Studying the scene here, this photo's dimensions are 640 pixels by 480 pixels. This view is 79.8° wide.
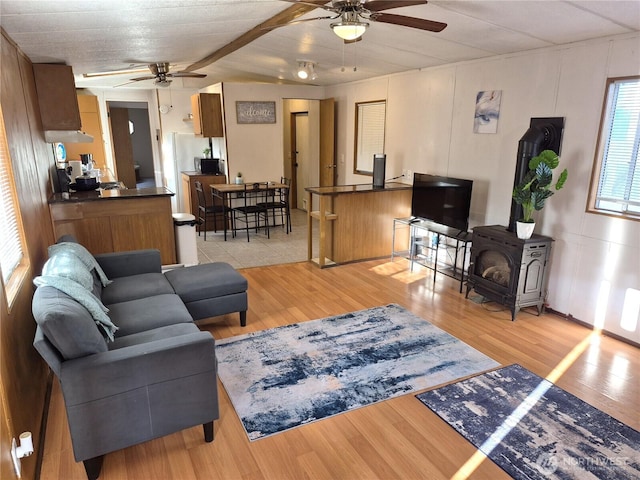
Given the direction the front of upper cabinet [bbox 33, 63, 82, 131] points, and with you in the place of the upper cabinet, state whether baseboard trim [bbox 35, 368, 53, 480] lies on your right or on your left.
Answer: on your right

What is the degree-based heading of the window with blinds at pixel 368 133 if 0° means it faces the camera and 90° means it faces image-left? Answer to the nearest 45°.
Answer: approximately 45°

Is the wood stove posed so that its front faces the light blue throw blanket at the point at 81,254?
yes

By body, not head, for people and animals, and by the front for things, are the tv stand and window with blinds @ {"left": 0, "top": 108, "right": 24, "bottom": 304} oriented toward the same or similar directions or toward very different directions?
very different directions

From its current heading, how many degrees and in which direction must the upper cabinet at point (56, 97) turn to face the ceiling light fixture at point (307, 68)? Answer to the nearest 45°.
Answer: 0° — it already faces it

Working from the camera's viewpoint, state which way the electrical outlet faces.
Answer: facing to the right of the viewer

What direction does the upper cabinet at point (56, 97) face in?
to the viewer's right

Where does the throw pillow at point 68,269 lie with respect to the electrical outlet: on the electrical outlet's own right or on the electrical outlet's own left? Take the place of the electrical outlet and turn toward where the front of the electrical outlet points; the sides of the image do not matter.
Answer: on the electrical outlet's own left

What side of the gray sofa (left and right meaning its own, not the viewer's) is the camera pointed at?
right

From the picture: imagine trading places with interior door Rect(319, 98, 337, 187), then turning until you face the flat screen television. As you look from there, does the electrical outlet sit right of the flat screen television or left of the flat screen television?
right

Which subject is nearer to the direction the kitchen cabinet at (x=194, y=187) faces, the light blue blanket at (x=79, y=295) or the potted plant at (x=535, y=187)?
the light blue blanket
